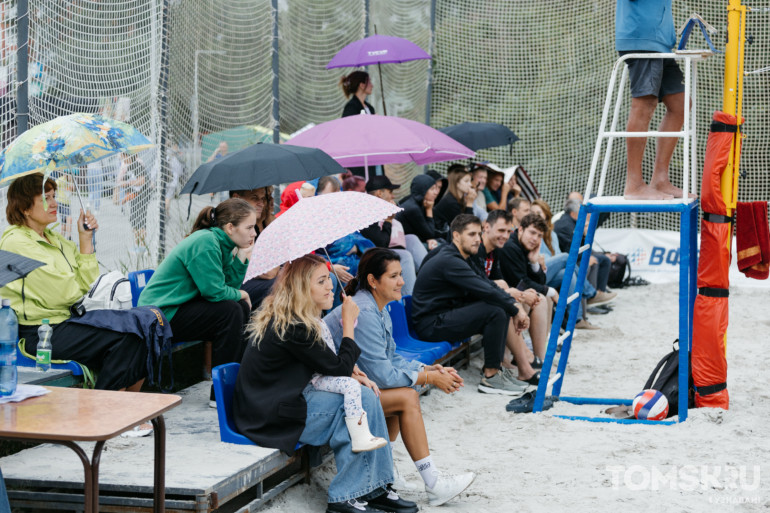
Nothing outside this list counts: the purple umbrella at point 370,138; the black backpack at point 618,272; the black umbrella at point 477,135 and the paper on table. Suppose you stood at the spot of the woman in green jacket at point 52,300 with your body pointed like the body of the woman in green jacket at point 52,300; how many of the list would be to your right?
1

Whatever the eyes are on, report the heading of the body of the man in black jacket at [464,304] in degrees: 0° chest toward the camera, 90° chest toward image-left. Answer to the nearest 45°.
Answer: approximately 270°

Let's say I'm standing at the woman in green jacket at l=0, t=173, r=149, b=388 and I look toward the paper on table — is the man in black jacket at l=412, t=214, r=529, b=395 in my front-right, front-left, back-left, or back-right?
back-left

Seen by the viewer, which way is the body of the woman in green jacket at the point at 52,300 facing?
to the viewer's right

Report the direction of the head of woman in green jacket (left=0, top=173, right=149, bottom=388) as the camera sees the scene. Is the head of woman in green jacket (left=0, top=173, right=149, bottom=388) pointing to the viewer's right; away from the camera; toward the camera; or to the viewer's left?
to the viewer's right

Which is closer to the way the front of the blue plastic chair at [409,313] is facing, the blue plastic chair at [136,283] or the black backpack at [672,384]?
the black backpack

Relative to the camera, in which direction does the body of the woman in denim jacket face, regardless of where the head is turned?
to the viewer's right

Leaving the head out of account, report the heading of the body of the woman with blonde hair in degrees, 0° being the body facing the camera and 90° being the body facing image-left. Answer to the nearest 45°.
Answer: approximately 270°

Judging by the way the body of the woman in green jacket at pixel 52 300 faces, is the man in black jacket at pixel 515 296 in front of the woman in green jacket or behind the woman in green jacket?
in front

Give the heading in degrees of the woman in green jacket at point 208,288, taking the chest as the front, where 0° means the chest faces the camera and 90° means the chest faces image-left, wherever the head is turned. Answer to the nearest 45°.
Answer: approximately 270°

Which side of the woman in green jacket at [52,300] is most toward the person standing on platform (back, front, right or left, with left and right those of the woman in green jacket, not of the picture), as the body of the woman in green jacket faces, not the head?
front
